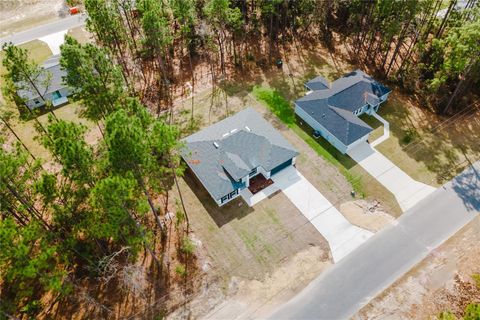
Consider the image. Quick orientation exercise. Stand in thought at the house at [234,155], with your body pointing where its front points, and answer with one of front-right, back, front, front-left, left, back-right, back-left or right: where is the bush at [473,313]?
front

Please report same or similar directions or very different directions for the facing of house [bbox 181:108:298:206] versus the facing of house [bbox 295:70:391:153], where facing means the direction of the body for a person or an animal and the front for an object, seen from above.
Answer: same or similar directions

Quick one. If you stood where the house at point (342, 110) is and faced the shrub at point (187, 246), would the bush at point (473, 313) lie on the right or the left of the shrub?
left

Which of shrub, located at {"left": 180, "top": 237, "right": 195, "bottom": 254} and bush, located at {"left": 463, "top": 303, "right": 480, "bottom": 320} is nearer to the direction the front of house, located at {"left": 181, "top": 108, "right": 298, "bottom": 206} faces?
the bush

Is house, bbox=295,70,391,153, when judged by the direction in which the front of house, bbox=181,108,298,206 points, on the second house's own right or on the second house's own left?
on the second house's own left

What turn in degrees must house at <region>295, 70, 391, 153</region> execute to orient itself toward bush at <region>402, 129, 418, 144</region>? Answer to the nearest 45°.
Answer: approximately 45° to its left

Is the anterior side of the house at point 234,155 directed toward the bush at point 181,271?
no

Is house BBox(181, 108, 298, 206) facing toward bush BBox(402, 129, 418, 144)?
no

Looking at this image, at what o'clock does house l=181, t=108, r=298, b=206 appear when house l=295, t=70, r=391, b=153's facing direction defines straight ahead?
house l=181, t=108, r=298, b=206 is roughly at 3 o'clock from house l=295, t=70, r=391, b=153.

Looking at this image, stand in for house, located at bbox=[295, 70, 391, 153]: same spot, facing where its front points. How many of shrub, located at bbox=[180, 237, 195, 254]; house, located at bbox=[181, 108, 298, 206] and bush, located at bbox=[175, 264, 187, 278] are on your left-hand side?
0

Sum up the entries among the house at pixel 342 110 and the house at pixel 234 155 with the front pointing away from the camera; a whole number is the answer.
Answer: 0

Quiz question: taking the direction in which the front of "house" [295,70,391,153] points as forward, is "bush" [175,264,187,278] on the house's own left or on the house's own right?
on the house's own right

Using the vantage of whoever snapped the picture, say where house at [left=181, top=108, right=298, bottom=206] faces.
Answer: facing the viewer and to the right of the viewer

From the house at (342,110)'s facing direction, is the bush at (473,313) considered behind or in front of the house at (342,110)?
in front

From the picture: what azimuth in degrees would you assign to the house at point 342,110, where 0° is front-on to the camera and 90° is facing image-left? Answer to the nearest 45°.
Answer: approximately 315°

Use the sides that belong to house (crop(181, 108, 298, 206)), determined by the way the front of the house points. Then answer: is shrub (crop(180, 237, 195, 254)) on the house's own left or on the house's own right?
on the house's own right

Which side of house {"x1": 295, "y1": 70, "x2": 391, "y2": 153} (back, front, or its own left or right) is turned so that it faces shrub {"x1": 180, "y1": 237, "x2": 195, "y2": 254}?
right

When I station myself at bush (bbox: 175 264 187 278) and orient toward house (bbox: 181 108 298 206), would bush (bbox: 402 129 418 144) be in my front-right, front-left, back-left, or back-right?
front-right
